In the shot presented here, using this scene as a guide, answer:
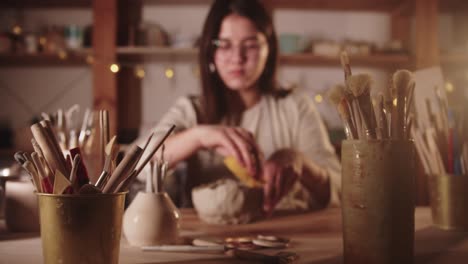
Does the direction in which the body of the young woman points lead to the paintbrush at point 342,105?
yes

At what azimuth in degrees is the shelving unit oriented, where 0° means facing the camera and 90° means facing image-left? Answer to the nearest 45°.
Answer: approximately 0°

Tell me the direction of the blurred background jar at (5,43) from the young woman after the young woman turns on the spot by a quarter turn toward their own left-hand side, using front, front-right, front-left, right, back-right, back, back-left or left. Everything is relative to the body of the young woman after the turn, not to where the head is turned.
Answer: back-left

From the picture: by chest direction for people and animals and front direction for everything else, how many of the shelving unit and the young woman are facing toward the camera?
2

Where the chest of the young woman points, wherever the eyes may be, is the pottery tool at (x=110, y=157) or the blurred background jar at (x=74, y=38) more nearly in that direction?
the pottery tool

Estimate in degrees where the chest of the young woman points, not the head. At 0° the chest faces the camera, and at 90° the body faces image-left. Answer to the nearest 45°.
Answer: approximately 0°
